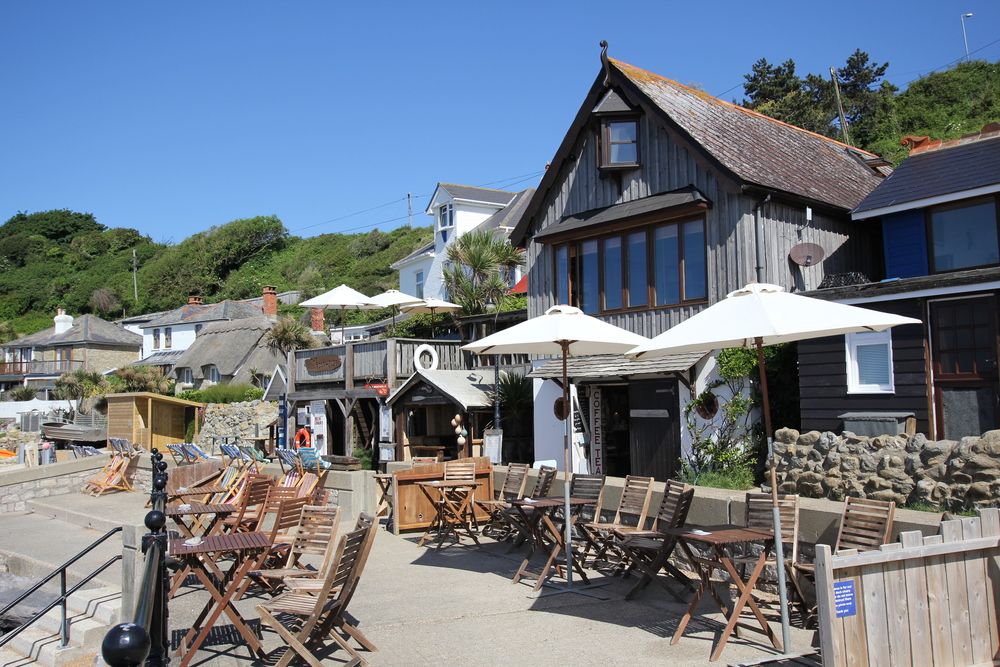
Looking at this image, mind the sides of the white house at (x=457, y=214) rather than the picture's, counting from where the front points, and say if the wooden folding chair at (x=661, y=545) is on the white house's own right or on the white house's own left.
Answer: on the white house's own left

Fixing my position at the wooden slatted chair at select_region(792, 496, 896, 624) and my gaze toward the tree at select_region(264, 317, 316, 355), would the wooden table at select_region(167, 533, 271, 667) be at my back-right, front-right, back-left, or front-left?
front-left

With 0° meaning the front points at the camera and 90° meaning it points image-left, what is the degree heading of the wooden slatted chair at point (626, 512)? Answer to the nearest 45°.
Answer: approximately 45°

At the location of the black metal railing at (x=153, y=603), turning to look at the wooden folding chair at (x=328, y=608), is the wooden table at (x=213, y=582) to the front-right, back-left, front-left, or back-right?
front-left

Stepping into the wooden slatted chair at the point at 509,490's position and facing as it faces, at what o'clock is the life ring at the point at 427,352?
The life ring is roughly at 4 o'clock from the wooden slatted chair.

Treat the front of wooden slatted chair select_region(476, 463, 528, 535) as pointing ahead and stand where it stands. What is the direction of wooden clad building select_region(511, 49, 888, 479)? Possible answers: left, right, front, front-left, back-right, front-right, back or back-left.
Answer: back

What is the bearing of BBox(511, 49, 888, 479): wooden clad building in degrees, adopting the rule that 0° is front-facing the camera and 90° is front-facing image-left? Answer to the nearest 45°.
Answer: approximately 45°

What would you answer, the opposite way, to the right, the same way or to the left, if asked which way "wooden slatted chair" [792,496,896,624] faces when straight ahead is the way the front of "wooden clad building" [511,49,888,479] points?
the same way

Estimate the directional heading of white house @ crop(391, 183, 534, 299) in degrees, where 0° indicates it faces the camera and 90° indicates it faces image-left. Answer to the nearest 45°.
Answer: approximately 45°

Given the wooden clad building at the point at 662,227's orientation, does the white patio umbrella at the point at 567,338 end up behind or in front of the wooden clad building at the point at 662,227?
in front

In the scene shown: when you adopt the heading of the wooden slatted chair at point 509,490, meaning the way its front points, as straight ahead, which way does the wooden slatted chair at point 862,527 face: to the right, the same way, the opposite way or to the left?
the same way

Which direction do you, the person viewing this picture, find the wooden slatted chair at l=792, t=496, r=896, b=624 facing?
facing the viewer and to the left of the viewer

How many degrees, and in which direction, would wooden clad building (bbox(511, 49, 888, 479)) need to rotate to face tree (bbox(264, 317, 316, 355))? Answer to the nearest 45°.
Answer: approximately 90° to its right

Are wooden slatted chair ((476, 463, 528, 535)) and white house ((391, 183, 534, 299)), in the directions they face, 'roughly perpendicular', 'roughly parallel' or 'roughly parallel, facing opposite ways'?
roughly parallel

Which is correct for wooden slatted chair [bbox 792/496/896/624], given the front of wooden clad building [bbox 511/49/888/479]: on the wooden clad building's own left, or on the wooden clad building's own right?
on the wooden clad building's own left

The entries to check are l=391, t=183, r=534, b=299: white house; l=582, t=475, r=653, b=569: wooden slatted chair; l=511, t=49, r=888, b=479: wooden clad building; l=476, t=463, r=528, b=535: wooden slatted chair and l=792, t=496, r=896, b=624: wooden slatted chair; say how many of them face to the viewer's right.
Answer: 0

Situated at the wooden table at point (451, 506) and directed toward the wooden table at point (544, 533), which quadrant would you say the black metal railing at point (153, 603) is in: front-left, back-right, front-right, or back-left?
front-right

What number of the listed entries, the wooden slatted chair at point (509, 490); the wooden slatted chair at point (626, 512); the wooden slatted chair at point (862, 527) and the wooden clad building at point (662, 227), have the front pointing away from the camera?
0

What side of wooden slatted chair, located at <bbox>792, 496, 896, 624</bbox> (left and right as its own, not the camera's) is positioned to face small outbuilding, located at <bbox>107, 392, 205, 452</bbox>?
right

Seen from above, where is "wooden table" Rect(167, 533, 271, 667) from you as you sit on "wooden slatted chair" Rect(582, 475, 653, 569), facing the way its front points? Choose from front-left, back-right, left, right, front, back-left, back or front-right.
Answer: front
